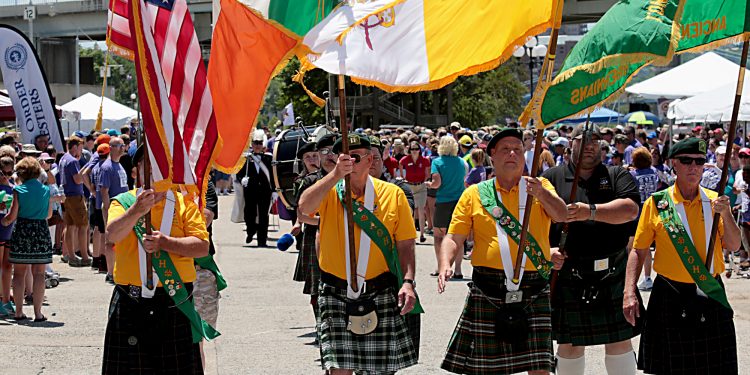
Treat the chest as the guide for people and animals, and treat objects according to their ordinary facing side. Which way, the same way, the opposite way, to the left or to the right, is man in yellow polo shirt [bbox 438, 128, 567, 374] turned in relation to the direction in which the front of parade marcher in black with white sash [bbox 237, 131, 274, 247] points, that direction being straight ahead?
the same way

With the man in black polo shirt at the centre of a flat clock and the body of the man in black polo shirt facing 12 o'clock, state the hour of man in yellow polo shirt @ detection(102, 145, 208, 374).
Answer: The man in yellow polo shirt is roughly at 2 o'clock from the man in black polo shirt.

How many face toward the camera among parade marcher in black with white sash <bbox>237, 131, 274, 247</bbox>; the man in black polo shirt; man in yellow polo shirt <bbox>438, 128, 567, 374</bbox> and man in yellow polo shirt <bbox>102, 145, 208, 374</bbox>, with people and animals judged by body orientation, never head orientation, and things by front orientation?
4

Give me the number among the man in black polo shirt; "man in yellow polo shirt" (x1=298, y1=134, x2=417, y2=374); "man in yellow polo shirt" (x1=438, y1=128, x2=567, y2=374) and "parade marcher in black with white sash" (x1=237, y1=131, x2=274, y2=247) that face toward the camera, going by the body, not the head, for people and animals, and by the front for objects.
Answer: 4

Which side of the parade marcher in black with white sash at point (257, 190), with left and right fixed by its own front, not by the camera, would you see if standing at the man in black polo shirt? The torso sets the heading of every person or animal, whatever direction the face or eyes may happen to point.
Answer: front

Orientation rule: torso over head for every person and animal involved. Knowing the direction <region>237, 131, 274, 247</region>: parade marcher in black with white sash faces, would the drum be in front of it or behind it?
in front

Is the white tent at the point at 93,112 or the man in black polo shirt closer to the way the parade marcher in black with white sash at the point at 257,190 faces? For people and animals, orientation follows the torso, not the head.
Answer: the man in black polo shirt

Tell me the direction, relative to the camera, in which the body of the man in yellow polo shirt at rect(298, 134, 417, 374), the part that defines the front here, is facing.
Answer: toward the camera

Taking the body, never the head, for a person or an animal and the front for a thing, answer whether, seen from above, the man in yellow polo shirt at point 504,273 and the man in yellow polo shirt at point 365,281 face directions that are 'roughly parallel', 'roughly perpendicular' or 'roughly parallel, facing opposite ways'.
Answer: roughly parallel

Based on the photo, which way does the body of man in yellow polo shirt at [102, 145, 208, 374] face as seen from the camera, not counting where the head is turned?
toward the camera

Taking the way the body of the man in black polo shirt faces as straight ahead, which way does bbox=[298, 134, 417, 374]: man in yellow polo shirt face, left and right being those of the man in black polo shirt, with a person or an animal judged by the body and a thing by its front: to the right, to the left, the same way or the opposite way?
the same way

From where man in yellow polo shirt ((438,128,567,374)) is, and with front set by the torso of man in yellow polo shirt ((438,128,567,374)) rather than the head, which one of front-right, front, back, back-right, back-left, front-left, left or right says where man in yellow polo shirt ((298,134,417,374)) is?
right

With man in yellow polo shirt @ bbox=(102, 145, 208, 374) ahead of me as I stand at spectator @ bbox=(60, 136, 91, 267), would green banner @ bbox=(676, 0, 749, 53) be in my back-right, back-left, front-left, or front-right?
front-left

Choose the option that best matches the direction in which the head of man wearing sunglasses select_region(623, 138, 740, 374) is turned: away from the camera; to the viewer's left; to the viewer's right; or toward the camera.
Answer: toward the camera
